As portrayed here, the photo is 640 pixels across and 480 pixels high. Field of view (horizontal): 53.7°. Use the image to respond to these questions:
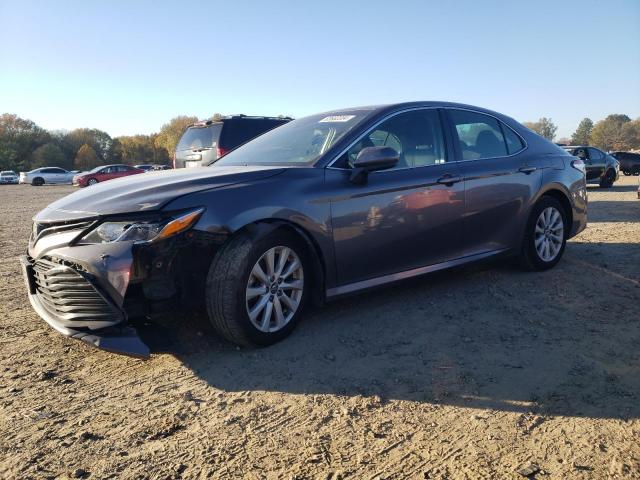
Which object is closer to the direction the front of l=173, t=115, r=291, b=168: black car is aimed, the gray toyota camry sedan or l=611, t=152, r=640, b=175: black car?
the black car

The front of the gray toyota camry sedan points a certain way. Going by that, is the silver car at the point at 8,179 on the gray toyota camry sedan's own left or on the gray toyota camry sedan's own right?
on the gray toyota camry sedan's own right

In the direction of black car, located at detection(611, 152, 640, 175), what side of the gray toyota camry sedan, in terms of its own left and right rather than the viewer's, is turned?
back

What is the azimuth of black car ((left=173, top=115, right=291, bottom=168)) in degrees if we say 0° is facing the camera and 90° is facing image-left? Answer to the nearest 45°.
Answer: approximately 225°

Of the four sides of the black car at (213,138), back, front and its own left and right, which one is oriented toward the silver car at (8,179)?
left

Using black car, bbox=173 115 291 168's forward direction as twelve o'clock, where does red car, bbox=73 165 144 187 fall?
The red car is roughly at 10 o'clock from the black car.

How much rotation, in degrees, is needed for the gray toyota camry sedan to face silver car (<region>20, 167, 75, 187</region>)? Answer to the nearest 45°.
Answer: approximately 90° to its right

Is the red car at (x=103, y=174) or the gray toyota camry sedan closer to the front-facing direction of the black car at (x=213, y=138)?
the red car

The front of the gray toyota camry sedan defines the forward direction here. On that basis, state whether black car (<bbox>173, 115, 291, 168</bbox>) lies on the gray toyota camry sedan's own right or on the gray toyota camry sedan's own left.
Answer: on the gray toyota camry sedan's own right

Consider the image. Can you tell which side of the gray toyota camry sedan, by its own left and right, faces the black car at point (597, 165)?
back
